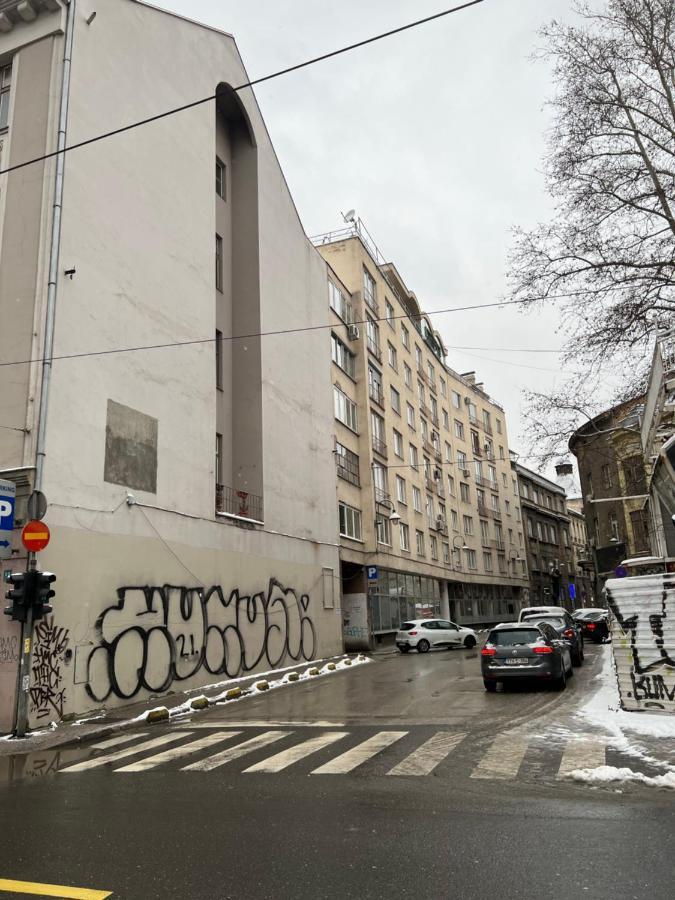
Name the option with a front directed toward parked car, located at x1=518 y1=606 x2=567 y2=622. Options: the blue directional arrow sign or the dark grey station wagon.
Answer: the dark grey station wagon

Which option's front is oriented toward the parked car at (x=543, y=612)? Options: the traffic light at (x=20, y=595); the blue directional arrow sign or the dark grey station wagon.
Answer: the dark grey station wagon

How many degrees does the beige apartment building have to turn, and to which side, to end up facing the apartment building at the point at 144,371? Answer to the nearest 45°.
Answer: approximately 45° to its right

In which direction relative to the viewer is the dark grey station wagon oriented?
away from the camera

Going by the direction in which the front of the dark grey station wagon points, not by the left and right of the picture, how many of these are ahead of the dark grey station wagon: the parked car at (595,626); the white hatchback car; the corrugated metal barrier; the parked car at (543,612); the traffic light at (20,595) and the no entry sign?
3

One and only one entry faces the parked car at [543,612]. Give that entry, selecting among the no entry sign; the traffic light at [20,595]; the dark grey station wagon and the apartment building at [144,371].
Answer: the dark grey station wagon

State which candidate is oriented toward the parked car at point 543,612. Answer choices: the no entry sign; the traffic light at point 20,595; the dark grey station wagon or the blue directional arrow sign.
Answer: the dark grey station wagon

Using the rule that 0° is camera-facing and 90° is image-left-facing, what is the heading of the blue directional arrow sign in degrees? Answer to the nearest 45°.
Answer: approximately 0°
